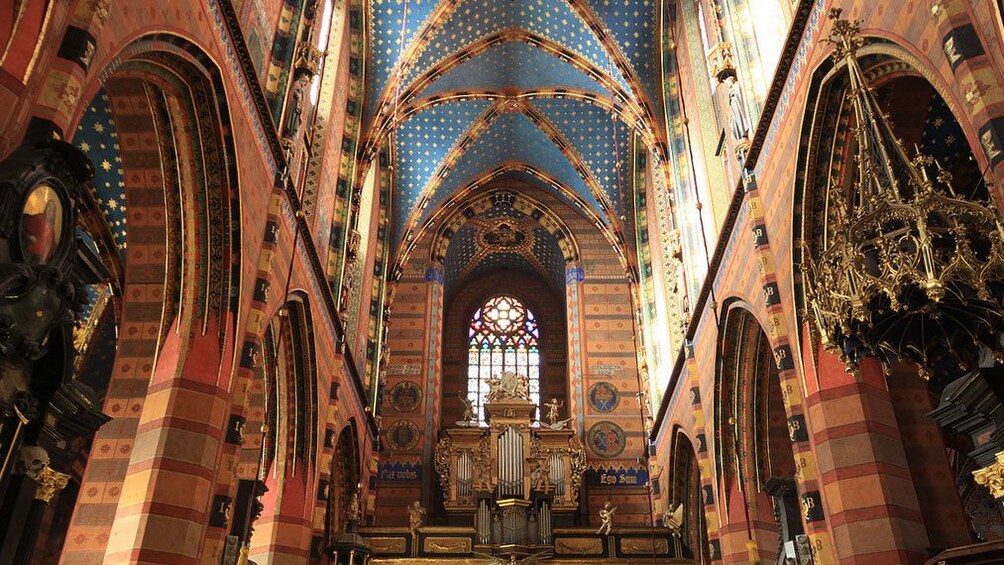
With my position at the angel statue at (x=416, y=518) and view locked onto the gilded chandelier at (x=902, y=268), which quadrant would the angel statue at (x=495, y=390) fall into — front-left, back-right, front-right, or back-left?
back-left

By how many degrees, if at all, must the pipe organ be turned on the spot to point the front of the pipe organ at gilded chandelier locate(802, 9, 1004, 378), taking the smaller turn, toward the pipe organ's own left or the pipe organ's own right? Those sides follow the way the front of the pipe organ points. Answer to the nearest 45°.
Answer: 0° — it already faces it

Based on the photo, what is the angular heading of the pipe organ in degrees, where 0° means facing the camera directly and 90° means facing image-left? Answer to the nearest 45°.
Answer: approximately 0°

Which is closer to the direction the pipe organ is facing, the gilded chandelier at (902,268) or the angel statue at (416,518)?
the gilded chandelier

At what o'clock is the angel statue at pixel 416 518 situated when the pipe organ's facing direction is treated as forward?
The angel statue is roughly at 2 o'clock from the pipe organ.

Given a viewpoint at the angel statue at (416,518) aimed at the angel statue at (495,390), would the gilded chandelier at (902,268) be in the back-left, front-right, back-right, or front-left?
back-right
